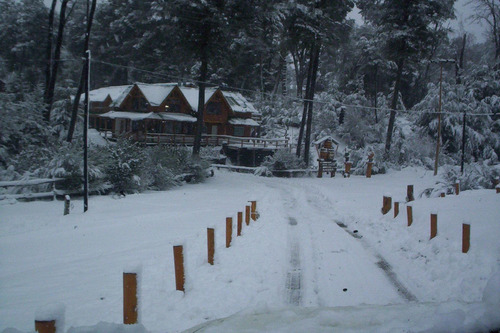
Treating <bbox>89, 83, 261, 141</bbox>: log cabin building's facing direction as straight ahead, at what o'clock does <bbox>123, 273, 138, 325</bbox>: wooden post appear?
The wooden post is roughly at 12 o'clock from the log cabin building.

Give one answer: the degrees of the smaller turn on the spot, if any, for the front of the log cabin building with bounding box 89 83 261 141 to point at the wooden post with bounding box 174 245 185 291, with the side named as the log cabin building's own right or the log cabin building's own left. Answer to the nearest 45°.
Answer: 0° — it already faces it

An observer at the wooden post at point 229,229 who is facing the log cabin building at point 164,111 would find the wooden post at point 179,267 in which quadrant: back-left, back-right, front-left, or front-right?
back-left

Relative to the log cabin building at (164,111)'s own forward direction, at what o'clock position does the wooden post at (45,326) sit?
The wooden post is roughly at 12 o'clock from the log cabin building.

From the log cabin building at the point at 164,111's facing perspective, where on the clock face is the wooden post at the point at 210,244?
The wooden post is roughly at 12 o'clock from the log cabin building.

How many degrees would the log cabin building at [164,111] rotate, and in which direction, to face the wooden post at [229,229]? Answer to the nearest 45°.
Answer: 0° — it already faces it

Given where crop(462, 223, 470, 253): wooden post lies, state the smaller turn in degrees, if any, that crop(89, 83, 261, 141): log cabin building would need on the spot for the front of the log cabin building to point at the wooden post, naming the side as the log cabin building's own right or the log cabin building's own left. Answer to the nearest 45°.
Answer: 0° — it already faces it

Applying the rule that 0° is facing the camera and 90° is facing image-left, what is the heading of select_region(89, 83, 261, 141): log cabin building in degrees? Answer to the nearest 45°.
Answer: approximately 0°
